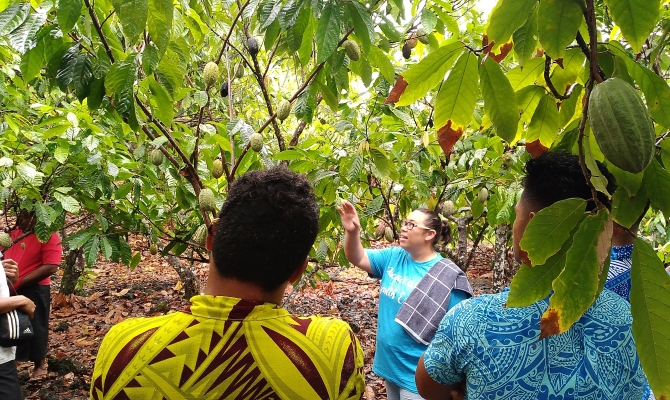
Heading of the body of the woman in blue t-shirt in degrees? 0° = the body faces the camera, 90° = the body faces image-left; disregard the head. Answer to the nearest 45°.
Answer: approximately 45°

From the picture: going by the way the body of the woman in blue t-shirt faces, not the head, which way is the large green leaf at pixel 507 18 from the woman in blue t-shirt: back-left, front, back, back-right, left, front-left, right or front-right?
front-left

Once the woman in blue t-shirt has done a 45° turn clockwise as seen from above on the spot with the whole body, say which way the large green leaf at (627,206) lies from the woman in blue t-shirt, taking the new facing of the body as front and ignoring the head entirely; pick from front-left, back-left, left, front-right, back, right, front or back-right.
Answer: left

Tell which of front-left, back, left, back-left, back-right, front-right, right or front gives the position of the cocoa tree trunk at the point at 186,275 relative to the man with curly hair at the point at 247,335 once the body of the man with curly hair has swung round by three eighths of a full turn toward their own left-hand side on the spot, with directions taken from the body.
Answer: back-right

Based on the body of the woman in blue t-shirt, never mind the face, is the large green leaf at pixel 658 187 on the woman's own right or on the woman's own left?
on the woman's own left

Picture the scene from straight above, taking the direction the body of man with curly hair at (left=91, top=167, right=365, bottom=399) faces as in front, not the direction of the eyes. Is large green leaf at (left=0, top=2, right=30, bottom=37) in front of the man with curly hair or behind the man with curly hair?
in front

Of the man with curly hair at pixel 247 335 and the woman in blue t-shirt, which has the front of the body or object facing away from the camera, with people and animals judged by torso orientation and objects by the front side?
the man with curly hair

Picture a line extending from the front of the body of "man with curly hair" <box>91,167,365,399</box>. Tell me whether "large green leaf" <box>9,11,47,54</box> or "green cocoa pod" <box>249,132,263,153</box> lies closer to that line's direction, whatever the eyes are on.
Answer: the green cocoa pod

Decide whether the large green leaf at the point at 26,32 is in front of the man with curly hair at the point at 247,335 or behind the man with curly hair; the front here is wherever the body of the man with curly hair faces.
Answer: in front

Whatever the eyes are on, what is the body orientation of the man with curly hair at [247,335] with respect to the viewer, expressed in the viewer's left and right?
facing away from the viewer

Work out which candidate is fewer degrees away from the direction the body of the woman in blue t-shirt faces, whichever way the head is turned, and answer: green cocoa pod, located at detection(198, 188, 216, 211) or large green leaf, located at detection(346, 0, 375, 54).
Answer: the green cocoa pod

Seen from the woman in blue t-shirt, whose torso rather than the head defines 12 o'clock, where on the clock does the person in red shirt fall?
The person in red shirt is roughly at 2 o'clock from the woman in blue t-shirt.

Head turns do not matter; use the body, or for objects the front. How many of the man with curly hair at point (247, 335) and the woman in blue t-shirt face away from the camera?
1
